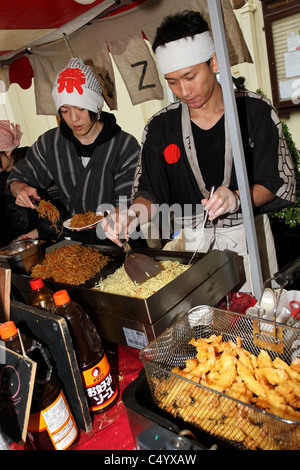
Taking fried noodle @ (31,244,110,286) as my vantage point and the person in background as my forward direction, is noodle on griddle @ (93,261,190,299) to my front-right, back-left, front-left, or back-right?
back-right

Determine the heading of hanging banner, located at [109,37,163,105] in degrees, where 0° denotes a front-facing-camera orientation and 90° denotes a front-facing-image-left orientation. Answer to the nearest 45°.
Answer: approximately 0°

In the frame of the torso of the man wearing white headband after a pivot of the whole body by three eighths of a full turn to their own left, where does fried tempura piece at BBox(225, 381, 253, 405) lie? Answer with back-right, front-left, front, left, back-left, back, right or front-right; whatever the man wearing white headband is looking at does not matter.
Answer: right

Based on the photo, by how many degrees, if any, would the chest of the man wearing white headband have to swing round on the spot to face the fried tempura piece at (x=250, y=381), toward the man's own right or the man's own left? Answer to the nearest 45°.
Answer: approximately 45° to the man's own left

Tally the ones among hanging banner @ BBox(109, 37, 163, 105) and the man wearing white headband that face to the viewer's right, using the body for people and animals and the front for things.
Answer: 0

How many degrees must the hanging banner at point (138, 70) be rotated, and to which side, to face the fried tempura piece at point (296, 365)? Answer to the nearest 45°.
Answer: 0° — it already faces it

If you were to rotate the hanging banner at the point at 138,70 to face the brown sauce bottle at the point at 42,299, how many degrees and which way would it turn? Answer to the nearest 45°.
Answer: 0° — it already faces it

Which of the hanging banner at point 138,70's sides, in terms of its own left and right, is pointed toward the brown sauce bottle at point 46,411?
front

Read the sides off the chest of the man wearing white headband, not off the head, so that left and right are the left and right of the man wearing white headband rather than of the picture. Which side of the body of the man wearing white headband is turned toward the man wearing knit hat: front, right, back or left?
right

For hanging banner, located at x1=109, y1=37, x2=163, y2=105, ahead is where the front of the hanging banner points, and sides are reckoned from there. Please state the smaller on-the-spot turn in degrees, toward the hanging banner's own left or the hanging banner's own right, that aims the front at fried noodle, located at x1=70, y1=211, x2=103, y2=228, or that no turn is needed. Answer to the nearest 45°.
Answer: approximately 45° to the hanging banner's own right

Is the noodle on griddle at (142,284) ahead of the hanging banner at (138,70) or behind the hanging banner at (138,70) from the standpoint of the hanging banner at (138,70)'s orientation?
ahead

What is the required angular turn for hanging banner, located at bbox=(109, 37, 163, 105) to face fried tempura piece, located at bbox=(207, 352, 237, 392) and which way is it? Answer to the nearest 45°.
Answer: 0° — it already faces it

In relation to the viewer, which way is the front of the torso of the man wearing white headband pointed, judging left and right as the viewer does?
facing the viewer and to the left of the viewer
